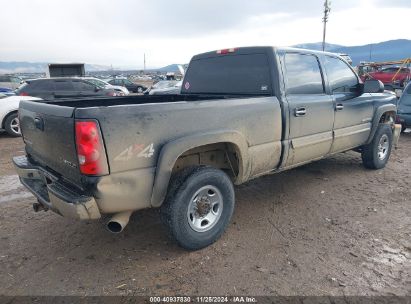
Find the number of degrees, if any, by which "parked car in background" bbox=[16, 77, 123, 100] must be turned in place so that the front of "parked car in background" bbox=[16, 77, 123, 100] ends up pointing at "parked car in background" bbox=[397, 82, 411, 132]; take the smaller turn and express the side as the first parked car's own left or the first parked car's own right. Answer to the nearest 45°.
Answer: approximately 45° to the first parked car's own right

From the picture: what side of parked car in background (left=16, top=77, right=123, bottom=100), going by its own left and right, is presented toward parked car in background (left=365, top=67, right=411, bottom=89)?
front

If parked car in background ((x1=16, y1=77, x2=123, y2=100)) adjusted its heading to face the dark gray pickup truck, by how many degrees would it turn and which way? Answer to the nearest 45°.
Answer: approximately 90° to its right

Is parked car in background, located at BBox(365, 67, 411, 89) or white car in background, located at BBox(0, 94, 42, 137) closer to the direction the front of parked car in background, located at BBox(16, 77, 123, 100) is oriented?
the parked car in background

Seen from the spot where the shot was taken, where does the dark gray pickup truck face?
facing away from the viewer and to the right of the viewer

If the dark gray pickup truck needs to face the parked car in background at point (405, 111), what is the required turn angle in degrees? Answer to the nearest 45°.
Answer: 0° — it already faces it

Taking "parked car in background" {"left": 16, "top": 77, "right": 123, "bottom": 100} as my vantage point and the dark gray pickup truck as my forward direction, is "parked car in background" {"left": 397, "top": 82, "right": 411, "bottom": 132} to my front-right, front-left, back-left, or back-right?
front-left

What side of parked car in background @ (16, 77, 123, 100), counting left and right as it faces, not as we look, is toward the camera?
right

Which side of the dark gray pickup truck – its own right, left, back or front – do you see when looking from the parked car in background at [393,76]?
front
